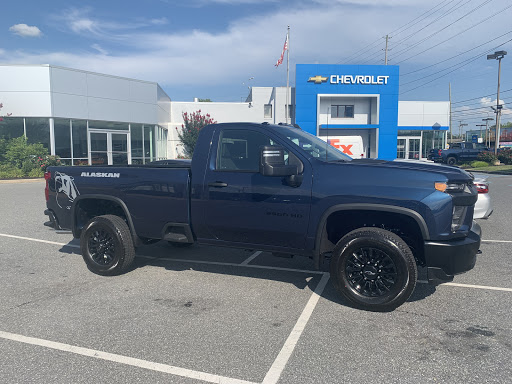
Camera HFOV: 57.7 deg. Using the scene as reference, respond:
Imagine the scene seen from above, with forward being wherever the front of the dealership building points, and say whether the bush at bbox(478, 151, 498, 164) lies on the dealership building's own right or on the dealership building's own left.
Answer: on the dealership building's own left

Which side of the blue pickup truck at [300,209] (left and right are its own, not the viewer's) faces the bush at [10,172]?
back

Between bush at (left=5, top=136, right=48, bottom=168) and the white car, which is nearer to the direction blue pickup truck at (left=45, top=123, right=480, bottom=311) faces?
the white car

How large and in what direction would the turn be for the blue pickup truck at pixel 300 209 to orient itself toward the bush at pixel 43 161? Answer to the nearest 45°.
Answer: approximately 180°

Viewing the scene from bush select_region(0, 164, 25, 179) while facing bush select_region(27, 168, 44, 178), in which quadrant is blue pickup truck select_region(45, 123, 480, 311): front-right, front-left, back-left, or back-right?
front-right

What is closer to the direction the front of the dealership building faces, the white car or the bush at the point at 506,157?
the white car

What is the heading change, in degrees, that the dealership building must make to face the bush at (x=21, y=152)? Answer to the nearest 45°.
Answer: approximately 45° to its right

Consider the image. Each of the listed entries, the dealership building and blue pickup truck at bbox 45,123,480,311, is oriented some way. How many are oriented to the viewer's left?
0

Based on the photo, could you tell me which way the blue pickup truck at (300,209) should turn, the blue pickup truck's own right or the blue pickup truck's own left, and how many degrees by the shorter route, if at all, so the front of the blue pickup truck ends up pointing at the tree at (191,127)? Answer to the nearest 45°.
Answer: approximately 135° to the blue pickup truck's own left

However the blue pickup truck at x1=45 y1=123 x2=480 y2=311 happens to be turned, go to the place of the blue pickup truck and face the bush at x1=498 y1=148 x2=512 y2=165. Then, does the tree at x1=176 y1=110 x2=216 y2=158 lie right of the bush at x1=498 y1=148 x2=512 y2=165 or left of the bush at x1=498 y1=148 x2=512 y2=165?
left

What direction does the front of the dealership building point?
toward the camera

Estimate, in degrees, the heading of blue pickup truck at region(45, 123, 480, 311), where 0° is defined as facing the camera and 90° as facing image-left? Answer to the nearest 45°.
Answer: approximately 315°
